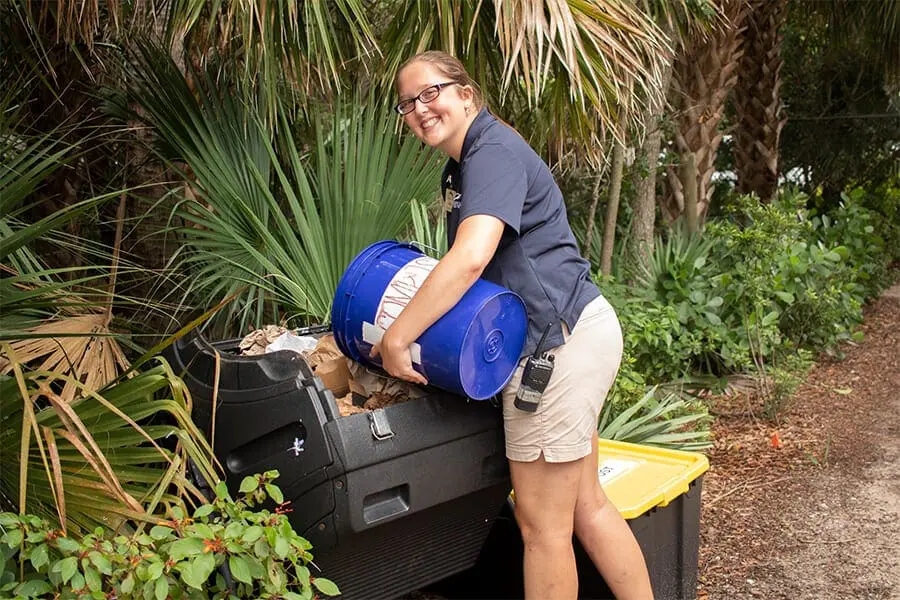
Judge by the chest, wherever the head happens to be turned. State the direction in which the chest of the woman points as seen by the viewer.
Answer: to the viewer's left

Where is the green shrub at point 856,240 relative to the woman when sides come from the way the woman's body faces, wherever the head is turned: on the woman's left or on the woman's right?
on the woman's right

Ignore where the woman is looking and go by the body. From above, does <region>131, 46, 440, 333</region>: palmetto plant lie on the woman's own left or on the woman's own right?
on the woman's own right

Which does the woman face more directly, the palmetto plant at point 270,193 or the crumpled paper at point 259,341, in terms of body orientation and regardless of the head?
the crumpled paper

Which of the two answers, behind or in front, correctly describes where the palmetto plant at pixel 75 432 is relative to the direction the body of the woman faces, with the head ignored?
in front
